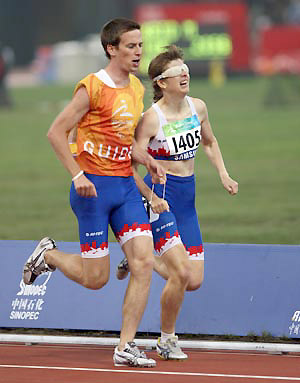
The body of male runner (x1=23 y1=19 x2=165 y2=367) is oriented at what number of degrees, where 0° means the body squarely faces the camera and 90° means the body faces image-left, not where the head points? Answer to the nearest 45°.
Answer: approximately 315°
